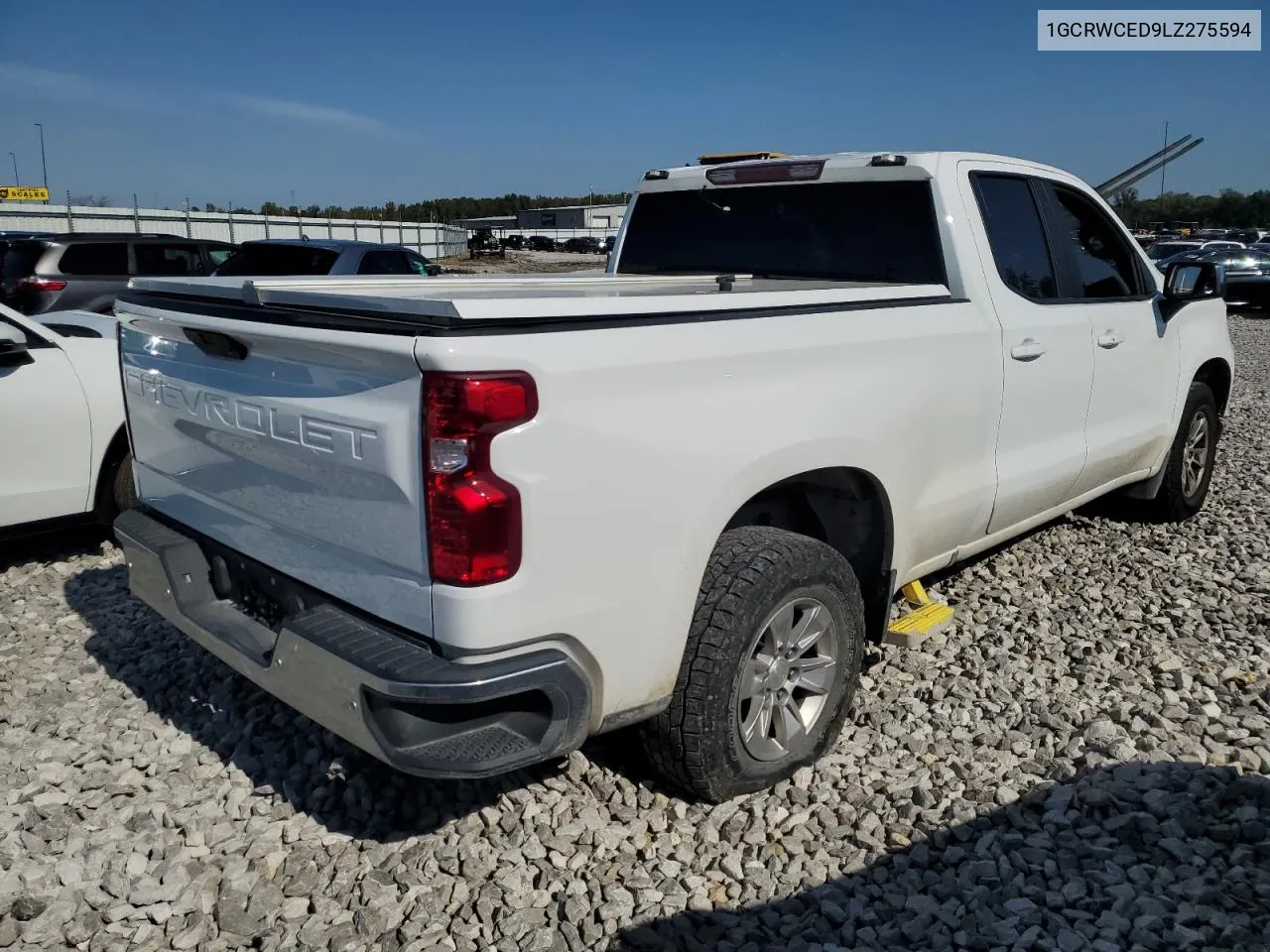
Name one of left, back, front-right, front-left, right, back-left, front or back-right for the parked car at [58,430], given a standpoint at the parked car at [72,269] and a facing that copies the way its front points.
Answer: back-right

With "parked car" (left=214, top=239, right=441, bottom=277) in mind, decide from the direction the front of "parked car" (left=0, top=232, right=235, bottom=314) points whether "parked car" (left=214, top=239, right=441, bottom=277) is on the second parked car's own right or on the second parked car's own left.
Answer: on the second parked car's own right

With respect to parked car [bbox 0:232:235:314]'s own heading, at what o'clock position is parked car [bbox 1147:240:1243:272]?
parked car [bbox 1147:240:1243:272] is roughly at 1 o'clock from parked car [bbox 0:232:235:314].

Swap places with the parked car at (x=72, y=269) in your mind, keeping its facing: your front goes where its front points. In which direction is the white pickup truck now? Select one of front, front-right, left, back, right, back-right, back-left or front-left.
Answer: back-right

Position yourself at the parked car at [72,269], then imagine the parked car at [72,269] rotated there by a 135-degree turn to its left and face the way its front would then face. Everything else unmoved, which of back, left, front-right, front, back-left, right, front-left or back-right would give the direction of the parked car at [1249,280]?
back

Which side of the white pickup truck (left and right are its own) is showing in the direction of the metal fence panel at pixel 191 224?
left

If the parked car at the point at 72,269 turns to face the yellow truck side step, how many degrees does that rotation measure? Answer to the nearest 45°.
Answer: approximately 135° to its right

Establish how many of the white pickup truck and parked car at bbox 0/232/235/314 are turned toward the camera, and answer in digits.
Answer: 0

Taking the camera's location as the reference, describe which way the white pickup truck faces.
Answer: facing away from the viewer and to the right of the viewer

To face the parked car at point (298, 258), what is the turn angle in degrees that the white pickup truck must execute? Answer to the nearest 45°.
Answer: approximately 90° to its left

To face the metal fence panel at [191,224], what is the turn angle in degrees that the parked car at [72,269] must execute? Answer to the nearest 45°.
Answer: approximately 45° to its left

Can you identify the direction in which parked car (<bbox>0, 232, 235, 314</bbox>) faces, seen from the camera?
facing away from the viewer and to the right of the viewer
